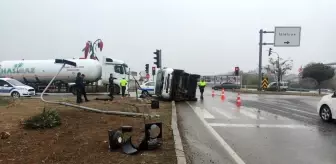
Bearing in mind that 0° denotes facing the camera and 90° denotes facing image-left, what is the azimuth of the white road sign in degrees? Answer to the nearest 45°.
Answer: approximately 0°

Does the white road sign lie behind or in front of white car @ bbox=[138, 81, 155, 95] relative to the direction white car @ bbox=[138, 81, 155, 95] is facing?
behind

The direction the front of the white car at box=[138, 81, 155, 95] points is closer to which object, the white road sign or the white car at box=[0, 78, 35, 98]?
the white car
